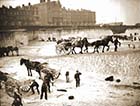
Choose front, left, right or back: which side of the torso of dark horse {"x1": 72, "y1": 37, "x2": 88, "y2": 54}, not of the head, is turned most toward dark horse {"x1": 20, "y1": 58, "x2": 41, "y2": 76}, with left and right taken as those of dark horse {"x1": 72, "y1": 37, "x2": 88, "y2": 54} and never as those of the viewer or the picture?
back

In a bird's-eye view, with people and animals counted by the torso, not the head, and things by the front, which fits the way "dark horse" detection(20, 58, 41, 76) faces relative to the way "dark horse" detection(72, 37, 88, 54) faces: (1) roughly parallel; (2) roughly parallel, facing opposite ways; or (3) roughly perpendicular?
roughly parallel, facing opposite ways

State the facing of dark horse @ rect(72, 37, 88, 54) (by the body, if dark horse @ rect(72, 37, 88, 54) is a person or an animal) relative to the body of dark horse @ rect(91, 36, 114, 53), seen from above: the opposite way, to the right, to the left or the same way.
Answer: the same way

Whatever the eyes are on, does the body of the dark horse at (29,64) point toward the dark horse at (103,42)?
no

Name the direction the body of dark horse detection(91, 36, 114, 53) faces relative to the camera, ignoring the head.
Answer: to the viewer's right

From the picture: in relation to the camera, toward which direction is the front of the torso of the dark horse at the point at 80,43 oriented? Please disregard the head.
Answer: to the viewer's right

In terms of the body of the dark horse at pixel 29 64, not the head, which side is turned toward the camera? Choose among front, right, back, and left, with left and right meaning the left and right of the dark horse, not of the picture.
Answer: left
